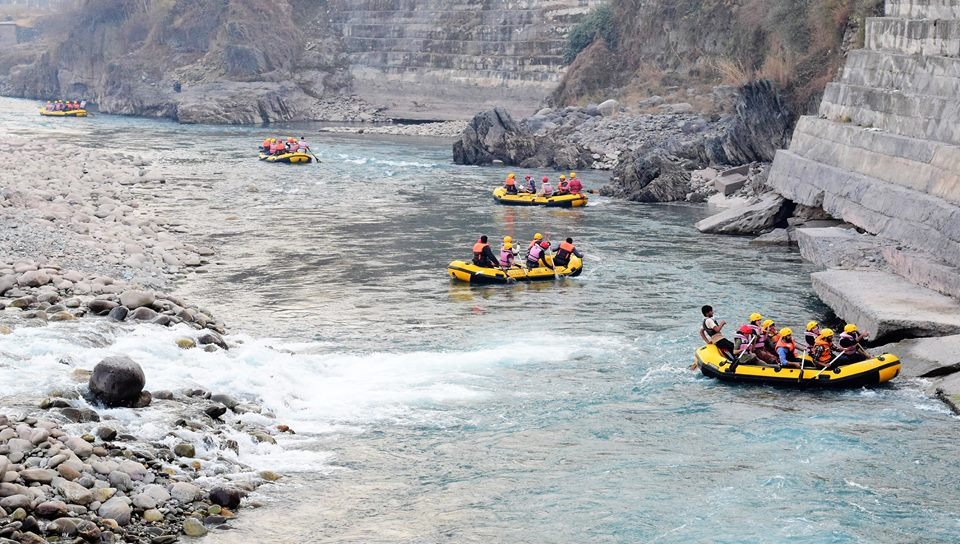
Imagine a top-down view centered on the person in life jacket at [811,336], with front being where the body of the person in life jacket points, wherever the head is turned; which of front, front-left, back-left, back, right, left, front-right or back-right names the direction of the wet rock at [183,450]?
back-right

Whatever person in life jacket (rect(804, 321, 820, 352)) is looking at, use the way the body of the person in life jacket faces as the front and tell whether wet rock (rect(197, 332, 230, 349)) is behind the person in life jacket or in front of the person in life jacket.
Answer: behind

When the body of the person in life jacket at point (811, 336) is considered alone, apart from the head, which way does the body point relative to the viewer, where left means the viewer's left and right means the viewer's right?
facing to the right of the viewer

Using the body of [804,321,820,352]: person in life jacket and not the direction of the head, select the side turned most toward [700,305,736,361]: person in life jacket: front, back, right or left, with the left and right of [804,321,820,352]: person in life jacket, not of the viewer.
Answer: back

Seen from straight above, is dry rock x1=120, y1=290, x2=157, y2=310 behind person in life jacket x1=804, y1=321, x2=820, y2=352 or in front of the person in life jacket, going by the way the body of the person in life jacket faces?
behind

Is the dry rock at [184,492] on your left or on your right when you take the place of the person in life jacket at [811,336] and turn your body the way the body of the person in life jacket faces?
on your right

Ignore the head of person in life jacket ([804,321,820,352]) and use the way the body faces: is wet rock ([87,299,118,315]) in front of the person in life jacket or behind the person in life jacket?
behind

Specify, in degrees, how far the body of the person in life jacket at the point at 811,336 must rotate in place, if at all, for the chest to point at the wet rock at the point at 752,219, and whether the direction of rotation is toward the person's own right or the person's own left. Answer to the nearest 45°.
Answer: approximately 90° to the person's own left

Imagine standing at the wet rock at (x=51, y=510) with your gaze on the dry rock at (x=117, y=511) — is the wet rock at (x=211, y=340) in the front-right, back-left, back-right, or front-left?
front-left
